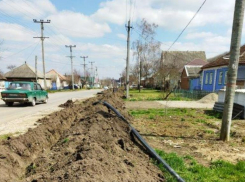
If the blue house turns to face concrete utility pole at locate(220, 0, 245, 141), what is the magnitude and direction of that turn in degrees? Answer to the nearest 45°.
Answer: approximately 45° to its left

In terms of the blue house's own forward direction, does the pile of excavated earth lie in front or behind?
in front

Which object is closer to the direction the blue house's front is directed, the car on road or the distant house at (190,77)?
the car on road

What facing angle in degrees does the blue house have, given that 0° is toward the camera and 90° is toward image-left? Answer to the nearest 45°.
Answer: approximately 45°

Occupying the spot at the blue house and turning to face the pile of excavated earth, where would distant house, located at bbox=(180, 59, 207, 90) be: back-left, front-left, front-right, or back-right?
back-right

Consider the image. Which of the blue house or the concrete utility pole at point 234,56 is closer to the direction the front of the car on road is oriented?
the blue house

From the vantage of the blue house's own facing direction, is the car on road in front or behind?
in front

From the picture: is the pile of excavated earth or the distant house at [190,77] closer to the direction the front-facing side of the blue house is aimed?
the pile of excavated earth

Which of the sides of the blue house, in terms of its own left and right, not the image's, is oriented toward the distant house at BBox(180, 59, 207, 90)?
right
